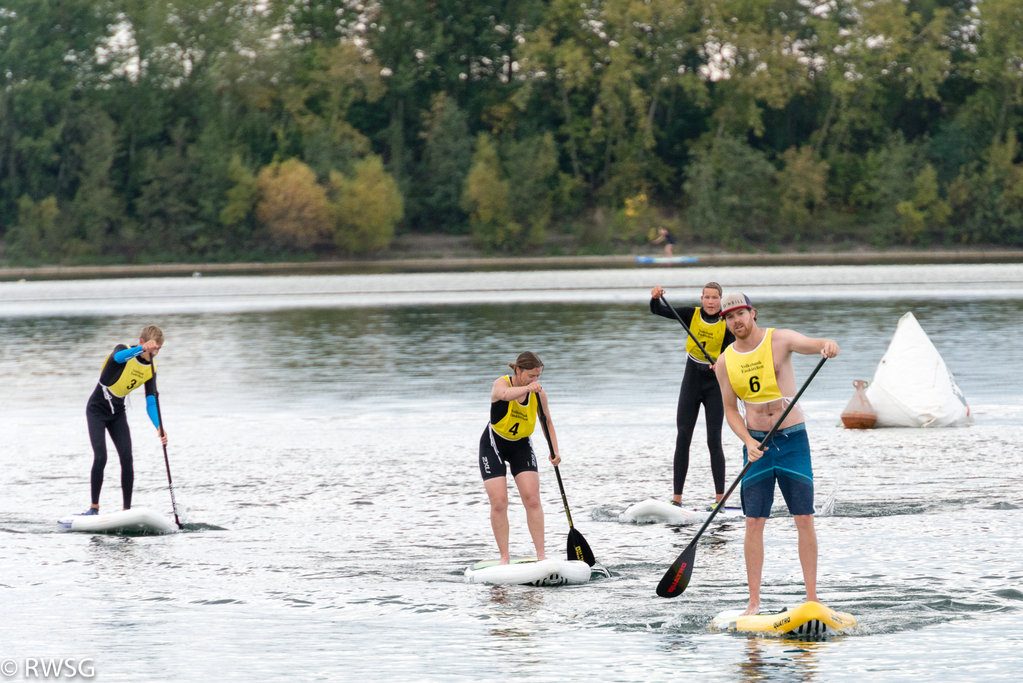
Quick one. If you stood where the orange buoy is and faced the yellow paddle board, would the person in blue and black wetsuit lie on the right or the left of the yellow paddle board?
right

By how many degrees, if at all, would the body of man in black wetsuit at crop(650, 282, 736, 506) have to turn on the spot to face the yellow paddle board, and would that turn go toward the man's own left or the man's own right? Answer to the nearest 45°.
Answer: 0° — they already face it

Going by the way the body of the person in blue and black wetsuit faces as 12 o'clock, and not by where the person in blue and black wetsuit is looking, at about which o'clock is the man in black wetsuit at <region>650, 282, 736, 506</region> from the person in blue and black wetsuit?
The man in black wetsuit is roughly at 11 o'clock from the person in blue and black wetsuit.

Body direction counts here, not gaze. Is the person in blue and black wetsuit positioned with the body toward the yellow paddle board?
yes

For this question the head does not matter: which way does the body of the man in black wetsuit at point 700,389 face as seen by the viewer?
toward the camera

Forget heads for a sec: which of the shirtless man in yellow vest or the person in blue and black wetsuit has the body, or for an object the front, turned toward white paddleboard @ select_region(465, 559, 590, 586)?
the person in blue and black wetsuit

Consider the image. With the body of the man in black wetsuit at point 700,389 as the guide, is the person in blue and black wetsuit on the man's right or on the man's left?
on the man's right

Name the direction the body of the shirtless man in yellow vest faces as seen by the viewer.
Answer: toward the camera

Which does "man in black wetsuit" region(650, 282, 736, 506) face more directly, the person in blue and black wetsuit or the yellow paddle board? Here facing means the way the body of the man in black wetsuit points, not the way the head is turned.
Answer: the yellow paddle board

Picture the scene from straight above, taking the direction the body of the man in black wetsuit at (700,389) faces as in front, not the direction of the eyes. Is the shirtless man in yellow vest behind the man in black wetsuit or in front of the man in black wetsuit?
in front

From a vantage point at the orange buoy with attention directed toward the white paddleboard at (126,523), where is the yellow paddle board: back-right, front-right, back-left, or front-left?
front-left

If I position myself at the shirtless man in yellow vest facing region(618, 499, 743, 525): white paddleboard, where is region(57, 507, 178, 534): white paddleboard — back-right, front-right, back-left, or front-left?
front-left

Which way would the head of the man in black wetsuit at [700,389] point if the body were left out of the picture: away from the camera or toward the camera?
toward the camera
